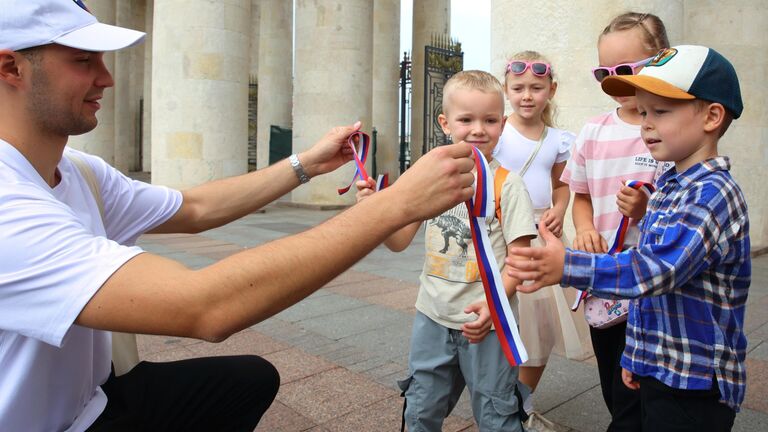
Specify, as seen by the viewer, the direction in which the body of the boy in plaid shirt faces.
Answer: to the viewer's left

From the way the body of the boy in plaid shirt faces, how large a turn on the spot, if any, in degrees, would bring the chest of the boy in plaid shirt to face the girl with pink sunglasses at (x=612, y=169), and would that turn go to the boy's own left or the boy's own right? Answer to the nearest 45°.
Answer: approximately 90° to the boy's own right

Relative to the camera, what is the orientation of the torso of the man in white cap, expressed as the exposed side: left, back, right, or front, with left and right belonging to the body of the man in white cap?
right

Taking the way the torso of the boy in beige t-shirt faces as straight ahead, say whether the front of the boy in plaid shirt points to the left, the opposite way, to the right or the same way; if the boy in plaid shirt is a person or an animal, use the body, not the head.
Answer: to the right

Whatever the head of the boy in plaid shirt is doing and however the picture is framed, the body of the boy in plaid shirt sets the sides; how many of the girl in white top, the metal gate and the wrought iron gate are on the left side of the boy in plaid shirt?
0

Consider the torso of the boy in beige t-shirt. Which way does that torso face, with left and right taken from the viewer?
facing the viewer

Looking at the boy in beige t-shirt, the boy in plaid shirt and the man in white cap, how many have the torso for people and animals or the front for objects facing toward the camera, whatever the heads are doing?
1

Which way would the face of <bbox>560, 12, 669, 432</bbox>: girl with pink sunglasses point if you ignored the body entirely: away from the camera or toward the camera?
toward the camera

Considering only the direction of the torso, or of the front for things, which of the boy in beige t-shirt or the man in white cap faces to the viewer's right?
the man in white cap

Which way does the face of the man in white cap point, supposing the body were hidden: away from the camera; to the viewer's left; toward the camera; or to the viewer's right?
to the viewer's right

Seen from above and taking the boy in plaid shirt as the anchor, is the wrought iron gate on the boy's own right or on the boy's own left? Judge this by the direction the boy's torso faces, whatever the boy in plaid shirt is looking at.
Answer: on the boy's own right

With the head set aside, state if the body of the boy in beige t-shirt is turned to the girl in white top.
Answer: no

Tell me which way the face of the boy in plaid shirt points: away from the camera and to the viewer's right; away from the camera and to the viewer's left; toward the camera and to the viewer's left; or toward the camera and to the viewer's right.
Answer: toward the camera and to the viewer's left

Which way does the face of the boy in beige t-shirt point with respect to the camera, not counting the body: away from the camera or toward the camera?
toward the camera

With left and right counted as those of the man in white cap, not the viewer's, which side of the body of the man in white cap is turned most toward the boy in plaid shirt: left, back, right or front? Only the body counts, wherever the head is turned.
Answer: front
